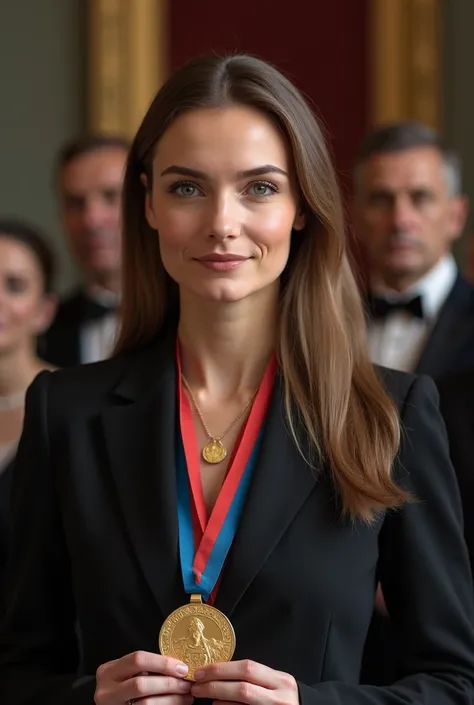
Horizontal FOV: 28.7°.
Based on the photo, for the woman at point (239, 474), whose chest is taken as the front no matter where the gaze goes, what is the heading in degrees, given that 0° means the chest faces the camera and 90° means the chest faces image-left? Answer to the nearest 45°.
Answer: approximately 0°

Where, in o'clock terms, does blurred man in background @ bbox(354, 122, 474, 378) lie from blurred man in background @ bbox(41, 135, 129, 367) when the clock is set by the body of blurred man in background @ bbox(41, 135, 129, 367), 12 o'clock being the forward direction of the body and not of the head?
blurred man in background @ bbox(354, 122, 474, 378) is roughly at 10 o'clock from blurred man in background @ bbox(41, 135, 129, 367).

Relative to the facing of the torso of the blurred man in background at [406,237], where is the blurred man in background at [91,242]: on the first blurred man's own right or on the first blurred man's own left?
on the first blurred man's own right

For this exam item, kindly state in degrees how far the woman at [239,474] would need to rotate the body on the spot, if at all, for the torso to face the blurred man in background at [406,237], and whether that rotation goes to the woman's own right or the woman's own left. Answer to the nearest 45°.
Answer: approximately 180°

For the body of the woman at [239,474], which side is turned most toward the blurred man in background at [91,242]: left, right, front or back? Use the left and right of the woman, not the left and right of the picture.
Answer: back

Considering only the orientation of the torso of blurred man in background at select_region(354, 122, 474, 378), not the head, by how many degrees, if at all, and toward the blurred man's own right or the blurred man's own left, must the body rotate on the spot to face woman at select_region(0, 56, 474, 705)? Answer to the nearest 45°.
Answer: approximately 45° to the blurred man's own left

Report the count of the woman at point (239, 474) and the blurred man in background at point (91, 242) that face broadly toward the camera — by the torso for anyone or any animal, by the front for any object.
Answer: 2
